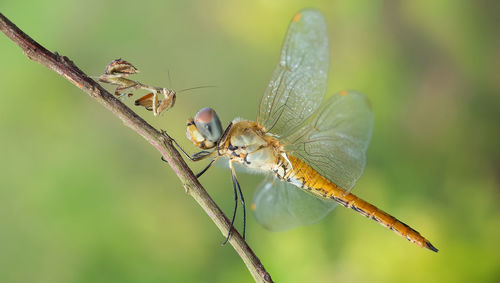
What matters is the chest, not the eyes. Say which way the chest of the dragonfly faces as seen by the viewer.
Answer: to the viewer's left

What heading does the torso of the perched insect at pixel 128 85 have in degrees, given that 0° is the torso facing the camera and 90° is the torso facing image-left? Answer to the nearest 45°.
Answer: approximately 270°
